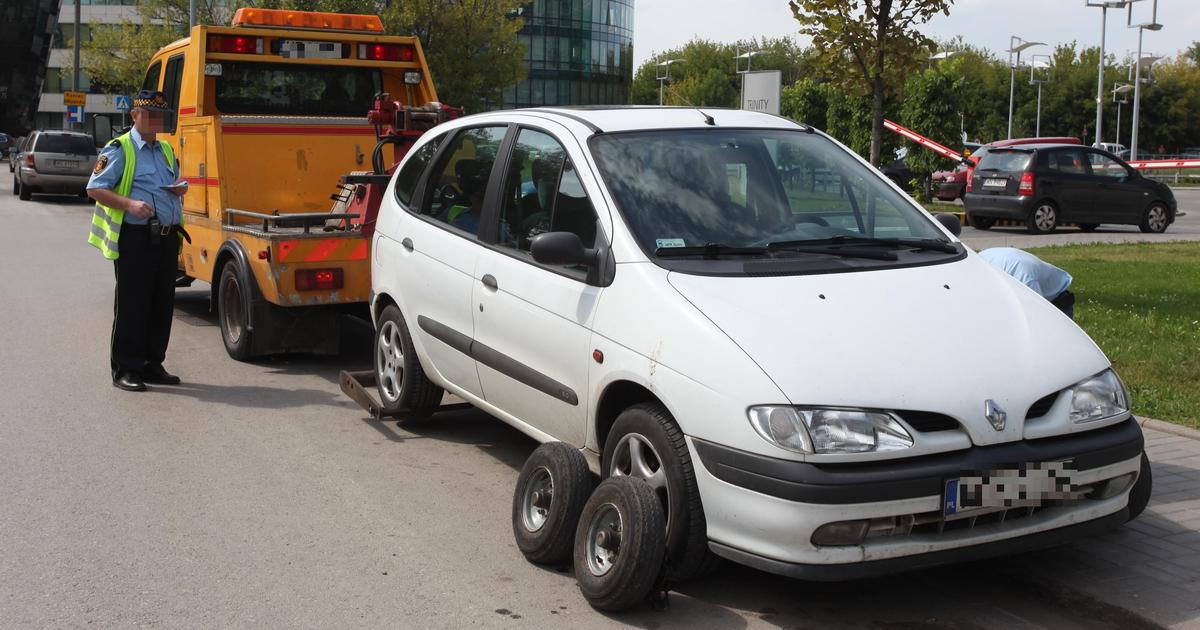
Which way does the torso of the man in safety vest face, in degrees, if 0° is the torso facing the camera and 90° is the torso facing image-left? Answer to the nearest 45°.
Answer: approximately 315°

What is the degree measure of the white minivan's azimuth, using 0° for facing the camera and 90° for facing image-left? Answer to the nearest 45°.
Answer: approximately 315°

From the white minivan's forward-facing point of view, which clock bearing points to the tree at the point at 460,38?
The tree is roughly at 7 o'clock from the white minivan.

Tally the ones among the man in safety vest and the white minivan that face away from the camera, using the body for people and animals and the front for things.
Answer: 0

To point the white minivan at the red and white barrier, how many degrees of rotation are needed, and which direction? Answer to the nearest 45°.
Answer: approximately 135° to its left

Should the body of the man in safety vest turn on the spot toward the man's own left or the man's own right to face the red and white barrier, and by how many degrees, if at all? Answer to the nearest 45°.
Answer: approximately 90° to the man's own left

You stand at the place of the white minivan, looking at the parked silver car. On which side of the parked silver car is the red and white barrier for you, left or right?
right

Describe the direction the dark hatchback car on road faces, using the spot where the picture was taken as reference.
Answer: facing away from the viewer and to the right of the viewer

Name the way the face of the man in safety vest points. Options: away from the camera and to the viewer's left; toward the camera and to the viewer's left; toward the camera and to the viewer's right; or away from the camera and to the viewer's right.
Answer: toward the camera and to the viewer's right

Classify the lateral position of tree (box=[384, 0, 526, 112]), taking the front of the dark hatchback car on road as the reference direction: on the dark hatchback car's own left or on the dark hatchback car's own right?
on the dark hatchback car's own left

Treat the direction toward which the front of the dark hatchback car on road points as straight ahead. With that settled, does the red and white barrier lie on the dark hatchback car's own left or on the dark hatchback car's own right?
on the dark hatchback car's own left

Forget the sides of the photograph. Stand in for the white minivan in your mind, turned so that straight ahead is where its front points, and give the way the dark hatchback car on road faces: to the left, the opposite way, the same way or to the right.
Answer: to the left
